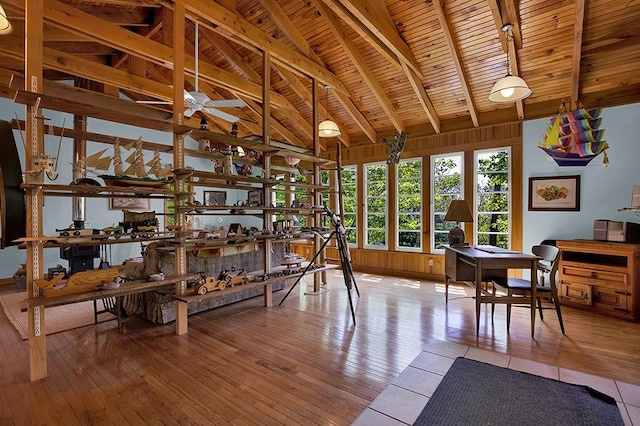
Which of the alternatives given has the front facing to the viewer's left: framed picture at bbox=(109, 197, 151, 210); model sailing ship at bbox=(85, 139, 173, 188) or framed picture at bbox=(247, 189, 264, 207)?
the model sailing ship

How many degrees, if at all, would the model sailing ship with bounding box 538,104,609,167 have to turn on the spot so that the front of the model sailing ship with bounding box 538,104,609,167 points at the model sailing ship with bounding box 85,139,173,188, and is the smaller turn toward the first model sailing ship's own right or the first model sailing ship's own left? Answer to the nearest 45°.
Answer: approximately 45° to the first model sailing ship's own left

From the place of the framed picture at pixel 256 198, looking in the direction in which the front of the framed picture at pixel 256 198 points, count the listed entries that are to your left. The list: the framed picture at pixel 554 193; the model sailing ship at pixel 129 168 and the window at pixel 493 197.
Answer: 2

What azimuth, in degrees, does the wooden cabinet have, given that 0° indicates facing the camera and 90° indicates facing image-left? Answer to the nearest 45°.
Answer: approximately 45°

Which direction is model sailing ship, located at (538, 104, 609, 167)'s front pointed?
to the viewer's left

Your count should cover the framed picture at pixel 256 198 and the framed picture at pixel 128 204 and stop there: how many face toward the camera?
2

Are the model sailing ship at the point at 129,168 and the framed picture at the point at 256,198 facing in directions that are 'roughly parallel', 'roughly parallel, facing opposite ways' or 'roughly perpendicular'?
roughly perpendicular

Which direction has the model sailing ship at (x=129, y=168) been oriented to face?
to the viewer's left

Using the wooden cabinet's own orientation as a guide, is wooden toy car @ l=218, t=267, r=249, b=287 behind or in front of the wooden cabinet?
in front

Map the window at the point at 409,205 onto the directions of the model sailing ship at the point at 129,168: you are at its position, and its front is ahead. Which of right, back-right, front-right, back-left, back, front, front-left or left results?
back

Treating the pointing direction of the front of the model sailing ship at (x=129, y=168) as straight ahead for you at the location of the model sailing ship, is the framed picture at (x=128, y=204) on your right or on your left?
on your right

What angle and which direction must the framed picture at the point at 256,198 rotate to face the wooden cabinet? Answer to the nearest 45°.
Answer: approximately 90° to its left
